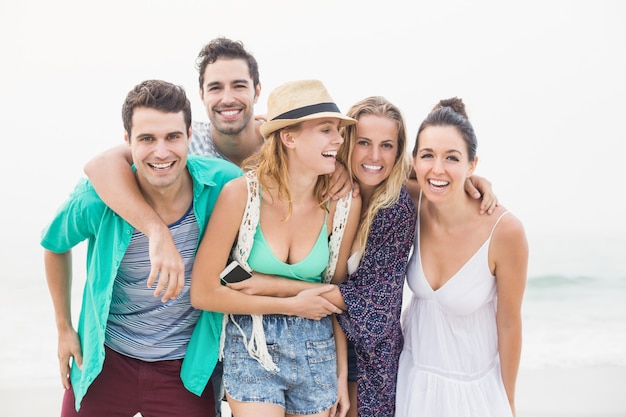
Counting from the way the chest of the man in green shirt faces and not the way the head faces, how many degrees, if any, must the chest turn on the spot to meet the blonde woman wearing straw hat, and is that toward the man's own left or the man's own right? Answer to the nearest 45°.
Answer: approximately 90° to the man's own left

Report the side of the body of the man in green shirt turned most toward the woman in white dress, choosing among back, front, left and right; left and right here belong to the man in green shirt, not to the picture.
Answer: left

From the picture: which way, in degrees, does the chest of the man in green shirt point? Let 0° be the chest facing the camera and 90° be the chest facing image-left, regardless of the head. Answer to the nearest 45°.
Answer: approximately 0°
